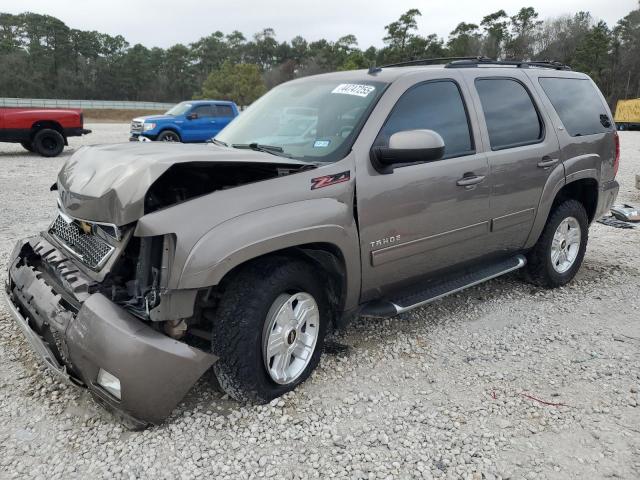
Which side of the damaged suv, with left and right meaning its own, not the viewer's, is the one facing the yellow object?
back

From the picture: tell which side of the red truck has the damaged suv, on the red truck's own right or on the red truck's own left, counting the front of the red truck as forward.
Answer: on the red truck's own left

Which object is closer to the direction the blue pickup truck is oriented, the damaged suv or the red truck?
the red truck

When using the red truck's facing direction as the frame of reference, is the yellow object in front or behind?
behind

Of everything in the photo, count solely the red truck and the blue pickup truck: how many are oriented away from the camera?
0

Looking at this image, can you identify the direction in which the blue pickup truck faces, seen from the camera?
facing the viewer and to the left of the viewer

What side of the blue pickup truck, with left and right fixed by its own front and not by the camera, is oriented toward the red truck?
front

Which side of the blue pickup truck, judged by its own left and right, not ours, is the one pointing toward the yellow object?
back

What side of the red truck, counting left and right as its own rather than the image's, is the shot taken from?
left

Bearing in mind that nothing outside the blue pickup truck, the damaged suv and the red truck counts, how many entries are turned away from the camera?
0

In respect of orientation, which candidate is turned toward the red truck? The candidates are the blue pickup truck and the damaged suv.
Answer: the blue pickup truck
